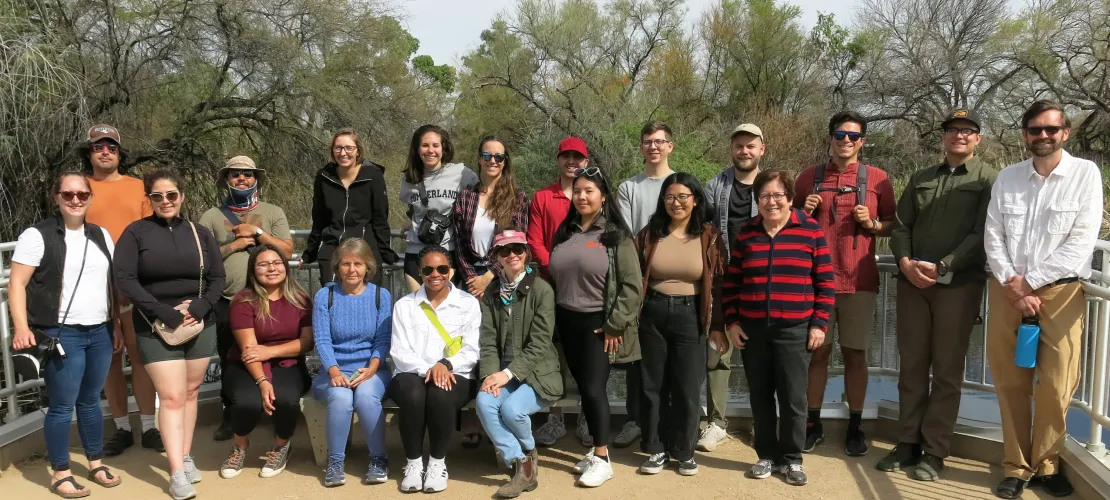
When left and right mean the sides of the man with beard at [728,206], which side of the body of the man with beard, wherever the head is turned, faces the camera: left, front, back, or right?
front

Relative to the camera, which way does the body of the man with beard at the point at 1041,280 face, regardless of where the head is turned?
toward the camera

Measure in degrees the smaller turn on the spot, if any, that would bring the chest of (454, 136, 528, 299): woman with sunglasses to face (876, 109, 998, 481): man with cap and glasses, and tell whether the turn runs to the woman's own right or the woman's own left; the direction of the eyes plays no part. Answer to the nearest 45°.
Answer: approximately 90° to the woman's own left

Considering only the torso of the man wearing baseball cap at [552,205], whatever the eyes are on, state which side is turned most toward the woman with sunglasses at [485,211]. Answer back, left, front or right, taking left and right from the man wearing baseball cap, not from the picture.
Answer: right

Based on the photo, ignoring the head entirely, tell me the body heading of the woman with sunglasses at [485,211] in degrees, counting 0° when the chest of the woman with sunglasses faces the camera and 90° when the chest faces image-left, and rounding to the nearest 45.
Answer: approximately 0°

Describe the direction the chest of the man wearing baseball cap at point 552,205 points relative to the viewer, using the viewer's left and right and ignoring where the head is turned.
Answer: facing the viewer

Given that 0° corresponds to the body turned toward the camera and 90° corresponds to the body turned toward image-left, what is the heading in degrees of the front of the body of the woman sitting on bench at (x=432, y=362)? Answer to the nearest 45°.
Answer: approximately 0°

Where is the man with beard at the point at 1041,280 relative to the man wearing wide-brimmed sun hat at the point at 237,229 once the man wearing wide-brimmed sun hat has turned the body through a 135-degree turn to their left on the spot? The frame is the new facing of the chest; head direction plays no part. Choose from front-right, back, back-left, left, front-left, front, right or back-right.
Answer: right

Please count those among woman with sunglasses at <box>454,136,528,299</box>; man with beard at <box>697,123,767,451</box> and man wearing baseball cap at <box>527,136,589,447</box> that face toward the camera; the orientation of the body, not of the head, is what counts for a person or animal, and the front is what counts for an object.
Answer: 3
